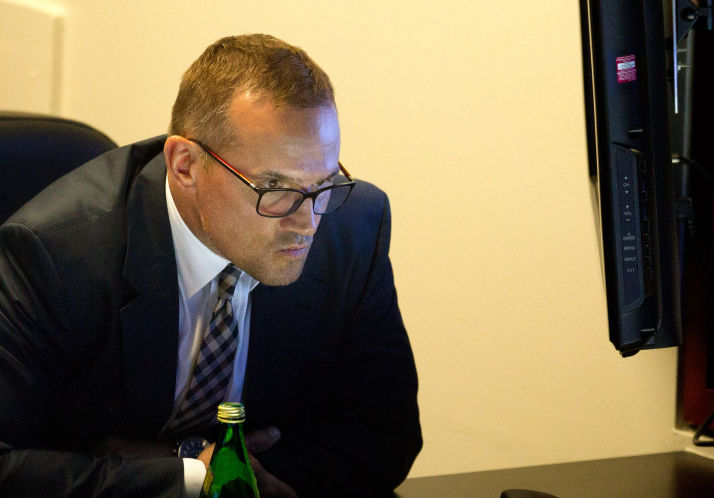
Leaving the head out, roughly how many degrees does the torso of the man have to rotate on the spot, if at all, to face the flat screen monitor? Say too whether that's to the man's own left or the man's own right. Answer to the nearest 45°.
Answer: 0° — they already face it

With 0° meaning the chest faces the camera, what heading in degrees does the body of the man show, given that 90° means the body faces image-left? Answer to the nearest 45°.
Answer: approximately 315°

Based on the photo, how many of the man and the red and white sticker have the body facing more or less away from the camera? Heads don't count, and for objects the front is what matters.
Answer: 0

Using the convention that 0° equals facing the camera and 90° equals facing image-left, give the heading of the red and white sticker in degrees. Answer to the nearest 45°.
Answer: approximately 0°

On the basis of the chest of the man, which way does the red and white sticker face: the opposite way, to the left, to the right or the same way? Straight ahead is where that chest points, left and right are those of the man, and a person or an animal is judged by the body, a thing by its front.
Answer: to the right

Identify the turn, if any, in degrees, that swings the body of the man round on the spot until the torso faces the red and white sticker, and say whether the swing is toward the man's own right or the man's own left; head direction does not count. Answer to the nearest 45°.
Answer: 0° — they already face it

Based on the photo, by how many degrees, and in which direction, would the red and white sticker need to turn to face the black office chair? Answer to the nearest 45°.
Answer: approximately 90° to its right

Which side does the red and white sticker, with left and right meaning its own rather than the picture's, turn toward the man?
right
